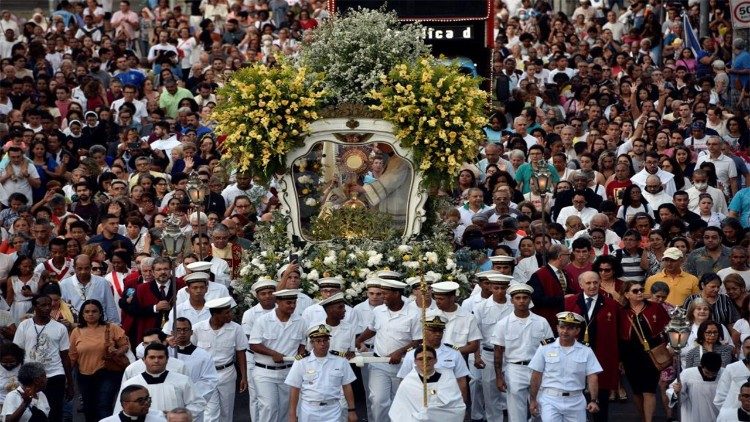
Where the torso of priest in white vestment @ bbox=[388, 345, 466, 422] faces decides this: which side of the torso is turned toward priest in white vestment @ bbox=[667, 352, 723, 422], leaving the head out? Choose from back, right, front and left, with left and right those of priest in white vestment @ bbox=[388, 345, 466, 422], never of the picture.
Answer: left

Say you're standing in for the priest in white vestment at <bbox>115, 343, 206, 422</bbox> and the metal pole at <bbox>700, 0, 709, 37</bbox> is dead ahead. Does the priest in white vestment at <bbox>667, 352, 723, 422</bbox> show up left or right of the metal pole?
right

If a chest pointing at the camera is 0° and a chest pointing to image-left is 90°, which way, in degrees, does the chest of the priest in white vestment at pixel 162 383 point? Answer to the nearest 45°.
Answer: approximately 0°

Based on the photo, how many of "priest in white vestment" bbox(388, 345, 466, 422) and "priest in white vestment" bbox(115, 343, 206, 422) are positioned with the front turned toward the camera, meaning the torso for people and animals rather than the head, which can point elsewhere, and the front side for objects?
2

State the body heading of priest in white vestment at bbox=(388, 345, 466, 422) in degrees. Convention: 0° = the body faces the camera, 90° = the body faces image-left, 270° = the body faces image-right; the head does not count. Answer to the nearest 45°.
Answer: approximately 0°

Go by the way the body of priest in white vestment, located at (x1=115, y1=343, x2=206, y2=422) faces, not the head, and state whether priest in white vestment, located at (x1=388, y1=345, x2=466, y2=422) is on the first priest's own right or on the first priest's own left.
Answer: on the first priest's own left
